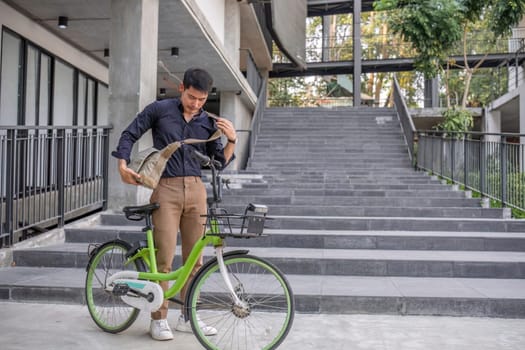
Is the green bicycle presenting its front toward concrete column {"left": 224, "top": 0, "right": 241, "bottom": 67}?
no

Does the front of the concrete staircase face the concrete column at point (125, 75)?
no

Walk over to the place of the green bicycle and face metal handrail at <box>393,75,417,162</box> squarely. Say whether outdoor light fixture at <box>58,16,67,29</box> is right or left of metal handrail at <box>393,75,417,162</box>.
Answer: left

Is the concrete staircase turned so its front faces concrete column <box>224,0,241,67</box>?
no

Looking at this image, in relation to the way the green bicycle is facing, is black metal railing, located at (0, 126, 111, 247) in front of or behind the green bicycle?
behind

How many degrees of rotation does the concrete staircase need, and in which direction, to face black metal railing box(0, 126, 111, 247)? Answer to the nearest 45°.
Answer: approximately 90° to its right

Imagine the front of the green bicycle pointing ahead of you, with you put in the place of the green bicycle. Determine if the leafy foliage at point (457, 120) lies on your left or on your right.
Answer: on your left

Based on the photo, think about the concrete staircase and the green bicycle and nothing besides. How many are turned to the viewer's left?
0

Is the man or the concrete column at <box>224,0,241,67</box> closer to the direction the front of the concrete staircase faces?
the man

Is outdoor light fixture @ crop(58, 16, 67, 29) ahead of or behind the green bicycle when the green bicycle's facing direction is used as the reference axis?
behind

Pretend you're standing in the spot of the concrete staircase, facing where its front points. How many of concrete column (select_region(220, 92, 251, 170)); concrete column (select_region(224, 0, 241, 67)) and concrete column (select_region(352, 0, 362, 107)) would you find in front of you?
0

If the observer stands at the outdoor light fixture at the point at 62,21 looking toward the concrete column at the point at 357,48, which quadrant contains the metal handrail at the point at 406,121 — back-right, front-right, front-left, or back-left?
front-right

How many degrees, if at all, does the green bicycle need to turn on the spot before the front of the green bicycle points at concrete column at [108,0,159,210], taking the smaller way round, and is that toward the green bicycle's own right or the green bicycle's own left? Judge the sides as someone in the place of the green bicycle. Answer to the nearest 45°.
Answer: approximately 135° to the green bicycle's own left

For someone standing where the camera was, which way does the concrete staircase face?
facing the viewer
